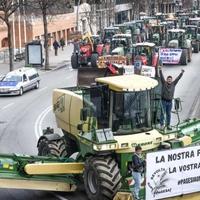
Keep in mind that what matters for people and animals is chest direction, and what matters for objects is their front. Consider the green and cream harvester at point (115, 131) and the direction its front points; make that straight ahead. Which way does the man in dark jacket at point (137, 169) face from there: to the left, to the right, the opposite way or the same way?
the same way

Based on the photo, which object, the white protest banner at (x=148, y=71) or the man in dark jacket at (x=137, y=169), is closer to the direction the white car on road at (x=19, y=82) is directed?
the man in dark jacket

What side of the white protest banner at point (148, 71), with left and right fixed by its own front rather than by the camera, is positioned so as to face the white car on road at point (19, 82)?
right

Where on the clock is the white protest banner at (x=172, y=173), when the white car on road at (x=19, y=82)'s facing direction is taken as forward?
The white protest banner is roughly at 10 o'clock from the white car on road.

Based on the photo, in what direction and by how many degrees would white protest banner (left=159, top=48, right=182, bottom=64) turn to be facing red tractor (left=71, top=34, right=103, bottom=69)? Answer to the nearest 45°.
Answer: approximately 90° to its right

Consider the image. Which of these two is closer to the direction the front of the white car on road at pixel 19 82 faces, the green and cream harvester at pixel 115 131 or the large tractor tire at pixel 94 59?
the green and cream harvester

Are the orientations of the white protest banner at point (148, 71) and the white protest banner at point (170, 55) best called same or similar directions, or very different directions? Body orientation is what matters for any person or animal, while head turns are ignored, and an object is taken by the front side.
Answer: same or similar directions

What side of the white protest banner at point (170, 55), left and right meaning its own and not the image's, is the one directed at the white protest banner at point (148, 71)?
front

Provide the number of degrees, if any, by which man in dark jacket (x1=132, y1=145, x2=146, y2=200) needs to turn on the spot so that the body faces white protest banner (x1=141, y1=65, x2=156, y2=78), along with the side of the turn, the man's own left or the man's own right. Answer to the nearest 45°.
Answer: approximately 135° to the man's own left

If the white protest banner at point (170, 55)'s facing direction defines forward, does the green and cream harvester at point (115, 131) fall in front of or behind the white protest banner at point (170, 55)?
in front

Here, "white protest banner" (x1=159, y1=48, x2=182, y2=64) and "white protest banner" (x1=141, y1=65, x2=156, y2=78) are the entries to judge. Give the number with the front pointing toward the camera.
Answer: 2

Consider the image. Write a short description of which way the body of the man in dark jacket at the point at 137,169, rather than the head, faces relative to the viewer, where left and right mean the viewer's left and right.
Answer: facing the viewer and to the right of the viewer

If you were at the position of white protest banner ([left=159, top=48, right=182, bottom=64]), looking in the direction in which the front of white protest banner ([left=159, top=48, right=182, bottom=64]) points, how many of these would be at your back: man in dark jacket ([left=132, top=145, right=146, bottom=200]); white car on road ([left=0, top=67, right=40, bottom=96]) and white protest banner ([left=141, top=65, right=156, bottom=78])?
0

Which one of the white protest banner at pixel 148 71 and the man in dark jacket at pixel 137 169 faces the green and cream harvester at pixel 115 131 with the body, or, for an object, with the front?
the white protest banner

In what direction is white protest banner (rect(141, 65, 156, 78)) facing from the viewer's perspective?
toward the camera

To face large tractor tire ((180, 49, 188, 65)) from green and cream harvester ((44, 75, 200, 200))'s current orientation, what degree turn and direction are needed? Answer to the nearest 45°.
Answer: approximately 135° to its left
